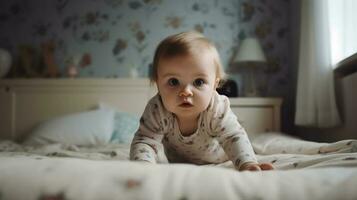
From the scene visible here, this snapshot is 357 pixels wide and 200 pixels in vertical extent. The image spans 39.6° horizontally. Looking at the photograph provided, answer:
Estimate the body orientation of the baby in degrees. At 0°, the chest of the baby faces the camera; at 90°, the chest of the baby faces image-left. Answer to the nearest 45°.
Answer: approximately 0°

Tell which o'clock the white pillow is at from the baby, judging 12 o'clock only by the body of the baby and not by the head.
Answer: The white pillow is roughly at 5 o'clock from the baby.

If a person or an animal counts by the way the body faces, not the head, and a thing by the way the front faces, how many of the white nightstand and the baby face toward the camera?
2

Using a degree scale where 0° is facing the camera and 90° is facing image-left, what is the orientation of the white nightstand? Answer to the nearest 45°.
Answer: approximately 0°

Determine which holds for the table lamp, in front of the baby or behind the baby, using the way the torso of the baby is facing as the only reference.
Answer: behind

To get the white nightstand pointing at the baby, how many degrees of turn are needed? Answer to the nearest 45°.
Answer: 0° — it already faces them

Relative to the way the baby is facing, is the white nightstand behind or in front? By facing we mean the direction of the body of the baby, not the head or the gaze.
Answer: behind

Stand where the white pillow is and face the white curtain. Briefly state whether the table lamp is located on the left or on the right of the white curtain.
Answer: left
